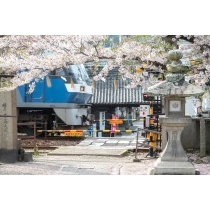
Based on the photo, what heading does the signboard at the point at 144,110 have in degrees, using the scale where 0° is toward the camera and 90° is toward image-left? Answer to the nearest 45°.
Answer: approximately 0°

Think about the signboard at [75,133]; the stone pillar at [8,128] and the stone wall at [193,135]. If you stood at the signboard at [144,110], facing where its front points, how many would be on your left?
1

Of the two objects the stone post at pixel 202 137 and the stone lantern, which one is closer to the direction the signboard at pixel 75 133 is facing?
the stone lantern

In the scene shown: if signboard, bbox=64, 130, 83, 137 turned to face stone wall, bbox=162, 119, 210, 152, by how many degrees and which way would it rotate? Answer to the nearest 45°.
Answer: approximately 90° to its left

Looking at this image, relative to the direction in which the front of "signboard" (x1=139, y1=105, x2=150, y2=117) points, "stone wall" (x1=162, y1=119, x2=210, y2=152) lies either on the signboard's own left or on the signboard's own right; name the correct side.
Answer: on the signboard's own left

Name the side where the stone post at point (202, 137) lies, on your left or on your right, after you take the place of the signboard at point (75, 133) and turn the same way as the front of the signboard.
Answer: on your left

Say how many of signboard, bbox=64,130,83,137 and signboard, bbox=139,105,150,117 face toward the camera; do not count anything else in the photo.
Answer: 2
